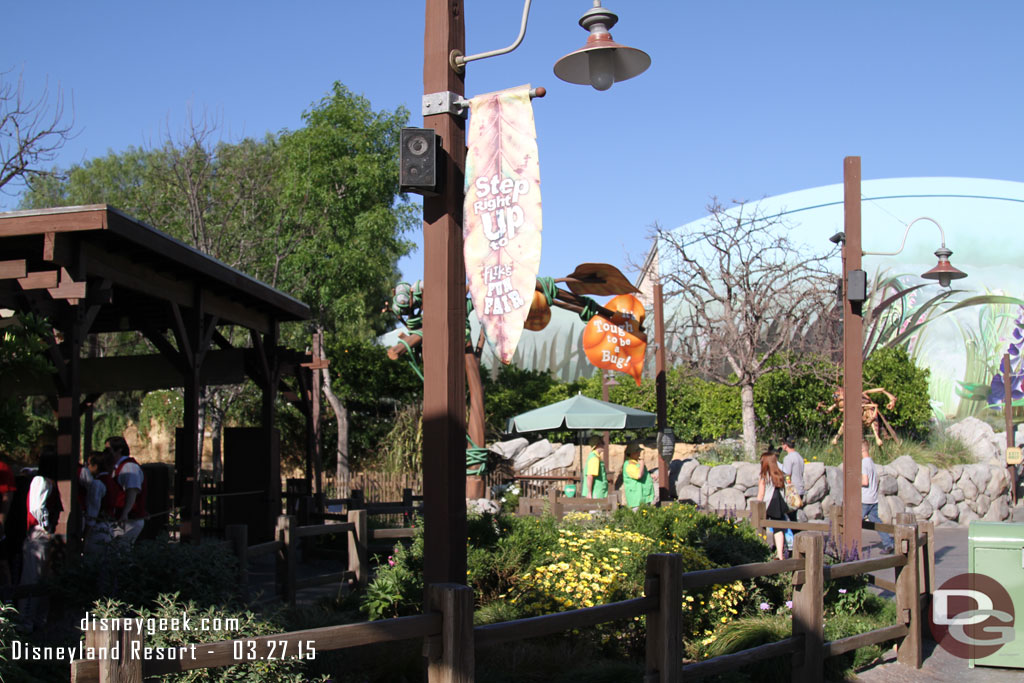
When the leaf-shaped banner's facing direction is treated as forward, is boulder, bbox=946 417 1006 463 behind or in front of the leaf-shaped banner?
behind

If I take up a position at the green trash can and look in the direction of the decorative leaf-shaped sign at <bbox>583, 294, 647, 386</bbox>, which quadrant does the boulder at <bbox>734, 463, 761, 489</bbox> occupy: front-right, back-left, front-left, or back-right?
front-right

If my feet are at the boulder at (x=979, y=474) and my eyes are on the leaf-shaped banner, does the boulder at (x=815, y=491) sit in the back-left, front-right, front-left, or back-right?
front-right

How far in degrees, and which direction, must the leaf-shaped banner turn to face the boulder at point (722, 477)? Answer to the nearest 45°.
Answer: approximately 180°

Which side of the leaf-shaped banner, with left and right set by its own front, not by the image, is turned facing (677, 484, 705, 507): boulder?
back

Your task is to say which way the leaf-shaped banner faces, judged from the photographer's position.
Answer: facing the viewer

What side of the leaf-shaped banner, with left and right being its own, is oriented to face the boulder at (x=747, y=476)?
back

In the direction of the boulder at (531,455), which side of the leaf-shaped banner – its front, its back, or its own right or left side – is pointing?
back

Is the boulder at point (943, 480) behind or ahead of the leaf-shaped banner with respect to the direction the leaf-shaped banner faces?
behind

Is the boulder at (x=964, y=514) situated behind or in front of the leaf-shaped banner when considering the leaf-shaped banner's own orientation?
behind

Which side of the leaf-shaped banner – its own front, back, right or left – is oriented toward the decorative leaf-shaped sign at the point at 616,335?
back
